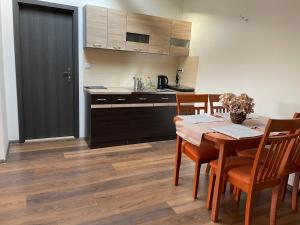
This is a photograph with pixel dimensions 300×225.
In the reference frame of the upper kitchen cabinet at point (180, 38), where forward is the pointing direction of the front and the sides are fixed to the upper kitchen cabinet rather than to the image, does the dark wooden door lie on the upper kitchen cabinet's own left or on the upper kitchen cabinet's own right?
on the upper kitchen cabinet's own right

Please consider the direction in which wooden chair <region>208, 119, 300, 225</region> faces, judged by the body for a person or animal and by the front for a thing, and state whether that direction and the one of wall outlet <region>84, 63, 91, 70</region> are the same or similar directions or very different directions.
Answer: very different directions

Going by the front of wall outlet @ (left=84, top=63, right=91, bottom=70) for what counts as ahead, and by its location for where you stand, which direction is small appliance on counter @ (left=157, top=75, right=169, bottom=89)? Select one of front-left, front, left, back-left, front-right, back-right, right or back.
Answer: left

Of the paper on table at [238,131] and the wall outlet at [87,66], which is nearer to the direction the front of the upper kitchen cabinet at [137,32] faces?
the paper on table

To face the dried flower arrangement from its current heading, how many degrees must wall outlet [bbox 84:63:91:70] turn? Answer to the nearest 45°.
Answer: approximately 45° to its left

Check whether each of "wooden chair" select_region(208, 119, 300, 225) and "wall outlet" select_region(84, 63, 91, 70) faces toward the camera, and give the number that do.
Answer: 1

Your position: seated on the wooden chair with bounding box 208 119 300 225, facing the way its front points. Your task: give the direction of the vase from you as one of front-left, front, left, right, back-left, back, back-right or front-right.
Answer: front

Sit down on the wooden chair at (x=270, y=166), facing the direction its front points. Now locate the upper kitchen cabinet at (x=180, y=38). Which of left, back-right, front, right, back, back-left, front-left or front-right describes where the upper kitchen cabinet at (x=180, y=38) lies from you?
front

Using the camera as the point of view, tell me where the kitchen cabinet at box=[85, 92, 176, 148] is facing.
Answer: facing the viewer and to the right of the viewer

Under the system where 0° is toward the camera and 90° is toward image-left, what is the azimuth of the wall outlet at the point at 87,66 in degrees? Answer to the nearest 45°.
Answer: approximately 0°

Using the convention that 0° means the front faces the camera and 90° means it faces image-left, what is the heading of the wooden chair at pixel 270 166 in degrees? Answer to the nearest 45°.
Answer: approximately 135°

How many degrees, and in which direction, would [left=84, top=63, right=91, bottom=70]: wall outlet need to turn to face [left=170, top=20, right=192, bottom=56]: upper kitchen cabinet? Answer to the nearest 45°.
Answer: approximately 90° to its left

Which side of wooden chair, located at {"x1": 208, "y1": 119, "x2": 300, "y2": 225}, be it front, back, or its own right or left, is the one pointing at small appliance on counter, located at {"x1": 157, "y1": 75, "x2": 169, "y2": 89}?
front

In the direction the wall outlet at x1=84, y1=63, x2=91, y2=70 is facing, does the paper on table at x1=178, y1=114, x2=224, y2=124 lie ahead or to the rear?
ahead
